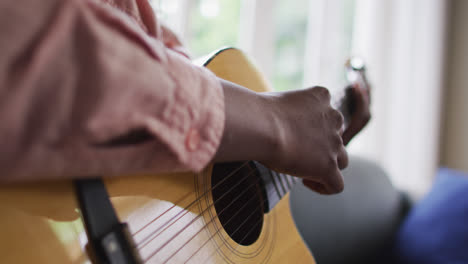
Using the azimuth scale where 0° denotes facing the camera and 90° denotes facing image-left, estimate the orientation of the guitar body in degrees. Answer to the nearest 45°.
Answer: approximately 315°

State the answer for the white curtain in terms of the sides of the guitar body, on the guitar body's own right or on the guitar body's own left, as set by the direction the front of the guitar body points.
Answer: on the guitar body's own left
